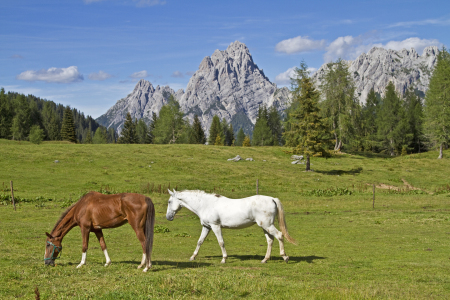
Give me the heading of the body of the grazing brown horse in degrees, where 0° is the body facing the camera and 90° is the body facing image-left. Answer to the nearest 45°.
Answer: approximately 90°

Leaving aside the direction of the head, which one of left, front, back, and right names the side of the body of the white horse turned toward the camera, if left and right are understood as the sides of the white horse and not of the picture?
left

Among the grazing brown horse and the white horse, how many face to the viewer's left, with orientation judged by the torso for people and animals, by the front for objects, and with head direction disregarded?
2

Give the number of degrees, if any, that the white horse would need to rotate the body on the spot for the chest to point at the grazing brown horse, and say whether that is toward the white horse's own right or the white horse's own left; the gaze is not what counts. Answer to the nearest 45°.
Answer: approximately 45° to the white horse's own left

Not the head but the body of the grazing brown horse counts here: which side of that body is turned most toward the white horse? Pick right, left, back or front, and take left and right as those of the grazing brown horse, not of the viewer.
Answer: back
